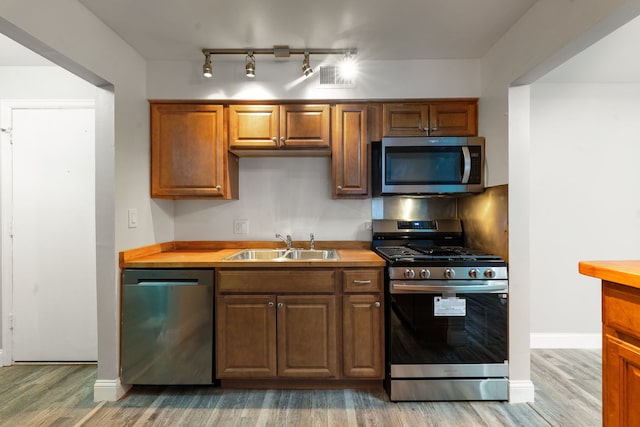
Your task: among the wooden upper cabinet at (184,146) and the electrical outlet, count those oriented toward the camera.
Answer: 2

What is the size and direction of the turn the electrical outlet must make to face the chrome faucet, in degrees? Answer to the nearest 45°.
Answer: approximately 45° to its left

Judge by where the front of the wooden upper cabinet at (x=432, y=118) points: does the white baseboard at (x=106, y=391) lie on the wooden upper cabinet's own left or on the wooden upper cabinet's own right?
on the wooden upper cabinet's own right

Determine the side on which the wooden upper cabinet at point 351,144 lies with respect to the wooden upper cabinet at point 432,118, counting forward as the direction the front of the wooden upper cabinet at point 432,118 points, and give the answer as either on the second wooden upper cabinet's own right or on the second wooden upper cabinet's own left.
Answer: on the second wooden upper cabinet's own right

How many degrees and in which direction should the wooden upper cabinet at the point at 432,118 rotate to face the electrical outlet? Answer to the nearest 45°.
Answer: approximately 90° to its right

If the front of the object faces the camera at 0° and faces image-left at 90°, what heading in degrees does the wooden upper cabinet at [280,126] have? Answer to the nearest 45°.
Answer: approximately 0°

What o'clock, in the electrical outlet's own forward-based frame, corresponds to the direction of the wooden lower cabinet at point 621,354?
The wooden lower cabinet is roughly at 11 o'clock from the electrical outlet.
